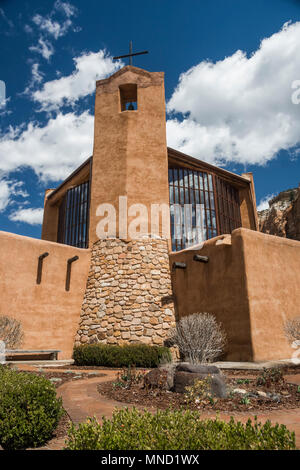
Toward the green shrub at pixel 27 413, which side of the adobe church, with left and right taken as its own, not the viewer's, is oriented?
front

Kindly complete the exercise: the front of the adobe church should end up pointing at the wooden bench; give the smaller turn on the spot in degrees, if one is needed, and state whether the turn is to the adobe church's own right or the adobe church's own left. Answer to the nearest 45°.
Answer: approximately 90° to the adobe church's own right

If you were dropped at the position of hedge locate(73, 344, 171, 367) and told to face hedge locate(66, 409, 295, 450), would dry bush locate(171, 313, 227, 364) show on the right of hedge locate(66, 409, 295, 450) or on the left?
left

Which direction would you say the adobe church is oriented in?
toward the camera

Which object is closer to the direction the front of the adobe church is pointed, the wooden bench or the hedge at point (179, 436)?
the hedge

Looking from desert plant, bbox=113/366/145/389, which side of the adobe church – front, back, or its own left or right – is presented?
front

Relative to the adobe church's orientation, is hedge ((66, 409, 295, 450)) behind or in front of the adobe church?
in front

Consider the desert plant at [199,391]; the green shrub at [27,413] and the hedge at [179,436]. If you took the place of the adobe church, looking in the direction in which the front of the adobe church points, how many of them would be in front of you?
3

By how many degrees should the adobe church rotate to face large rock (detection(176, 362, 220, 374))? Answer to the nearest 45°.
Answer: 0° — it already faces it

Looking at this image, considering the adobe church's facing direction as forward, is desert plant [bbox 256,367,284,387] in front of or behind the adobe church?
in front

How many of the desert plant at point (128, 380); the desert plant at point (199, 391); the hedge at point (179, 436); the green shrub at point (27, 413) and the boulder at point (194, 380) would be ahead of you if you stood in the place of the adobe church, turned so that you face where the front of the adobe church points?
5
